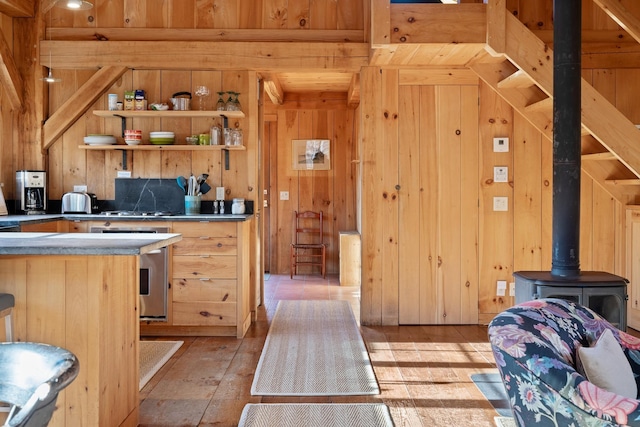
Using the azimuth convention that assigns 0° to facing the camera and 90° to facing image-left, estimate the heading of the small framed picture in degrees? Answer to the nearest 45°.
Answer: approximately 0°

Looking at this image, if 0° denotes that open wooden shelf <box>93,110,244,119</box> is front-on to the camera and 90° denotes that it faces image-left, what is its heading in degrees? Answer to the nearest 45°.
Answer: approximately 0°

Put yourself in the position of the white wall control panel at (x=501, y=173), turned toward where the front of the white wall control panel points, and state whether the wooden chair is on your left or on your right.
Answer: on your right
